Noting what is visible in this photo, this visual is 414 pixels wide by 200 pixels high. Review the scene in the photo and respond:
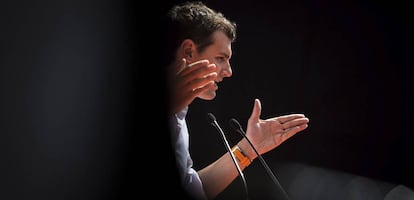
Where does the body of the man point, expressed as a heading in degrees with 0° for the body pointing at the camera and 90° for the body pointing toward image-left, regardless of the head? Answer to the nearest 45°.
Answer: approximately 270°

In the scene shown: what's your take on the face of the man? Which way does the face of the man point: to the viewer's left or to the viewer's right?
to the viewer's right
